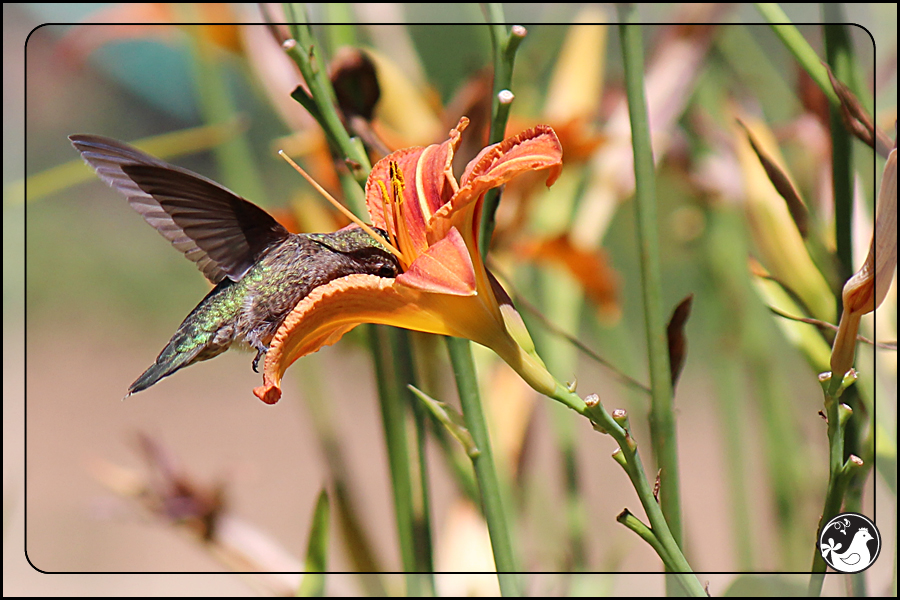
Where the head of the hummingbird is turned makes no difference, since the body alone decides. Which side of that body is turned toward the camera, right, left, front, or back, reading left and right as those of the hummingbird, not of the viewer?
right
